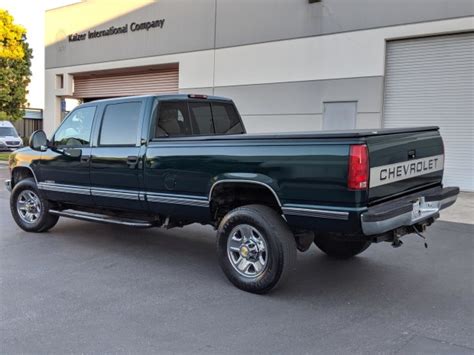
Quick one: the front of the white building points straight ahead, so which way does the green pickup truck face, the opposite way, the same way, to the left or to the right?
to the right

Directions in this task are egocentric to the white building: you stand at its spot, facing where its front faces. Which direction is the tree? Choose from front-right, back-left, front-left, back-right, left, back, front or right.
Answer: right

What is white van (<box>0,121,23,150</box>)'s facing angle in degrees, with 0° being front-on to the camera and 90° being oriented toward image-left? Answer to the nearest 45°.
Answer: approximately 315°

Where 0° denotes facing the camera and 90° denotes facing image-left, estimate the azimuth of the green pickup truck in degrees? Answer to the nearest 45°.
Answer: approximately 135°

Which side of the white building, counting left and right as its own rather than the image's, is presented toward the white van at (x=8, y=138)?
right

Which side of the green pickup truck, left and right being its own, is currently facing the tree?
front

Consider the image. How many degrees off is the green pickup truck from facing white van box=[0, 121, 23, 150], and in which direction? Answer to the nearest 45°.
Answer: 0° — it already faces it

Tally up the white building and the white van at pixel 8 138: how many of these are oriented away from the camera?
0

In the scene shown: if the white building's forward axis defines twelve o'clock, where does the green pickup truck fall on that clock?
The green pickup truck is roughly at 11 o'clock from the white building.

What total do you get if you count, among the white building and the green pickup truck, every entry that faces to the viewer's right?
0
